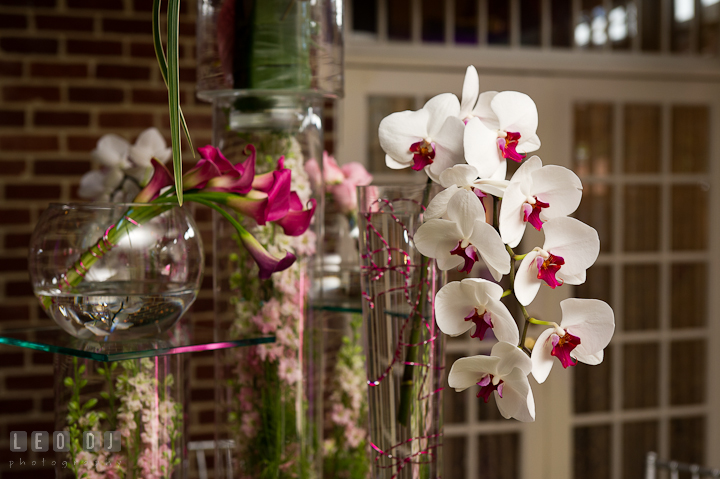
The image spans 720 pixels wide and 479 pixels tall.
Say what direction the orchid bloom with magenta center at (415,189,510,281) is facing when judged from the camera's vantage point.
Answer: facing the viewer and to the left of the viewer

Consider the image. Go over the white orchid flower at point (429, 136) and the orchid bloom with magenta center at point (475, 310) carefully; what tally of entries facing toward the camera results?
2

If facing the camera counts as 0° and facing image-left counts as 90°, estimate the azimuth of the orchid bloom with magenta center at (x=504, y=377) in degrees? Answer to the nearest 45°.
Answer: approximately 45°

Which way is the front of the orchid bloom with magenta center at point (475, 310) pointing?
toward the camera
